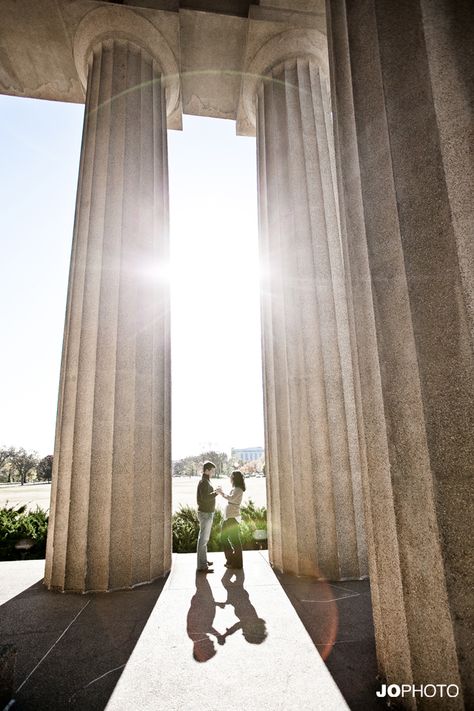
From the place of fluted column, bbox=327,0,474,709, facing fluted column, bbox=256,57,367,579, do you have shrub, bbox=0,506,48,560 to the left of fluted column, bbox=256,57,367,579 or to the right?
left

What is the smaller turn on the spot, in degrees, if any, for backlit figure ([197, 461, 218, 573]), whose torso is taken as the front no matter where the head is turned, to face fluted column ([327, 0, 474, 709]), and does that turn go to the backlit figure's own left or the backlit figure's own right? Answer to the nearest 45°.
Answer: approximately 90° to the backlit figure's own right

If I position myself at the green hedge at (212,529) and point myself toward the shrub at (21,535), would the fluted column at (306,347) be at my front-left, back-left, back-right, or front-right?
back-left

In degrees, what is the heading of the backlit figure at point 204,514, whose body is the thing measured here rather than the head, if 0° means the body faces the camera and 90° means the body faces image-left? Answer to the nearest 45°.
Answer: approximately 270°

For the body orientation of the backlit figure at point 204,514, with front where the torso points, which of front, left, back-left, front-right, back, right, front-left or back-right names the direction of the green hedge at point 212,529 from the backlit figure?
left

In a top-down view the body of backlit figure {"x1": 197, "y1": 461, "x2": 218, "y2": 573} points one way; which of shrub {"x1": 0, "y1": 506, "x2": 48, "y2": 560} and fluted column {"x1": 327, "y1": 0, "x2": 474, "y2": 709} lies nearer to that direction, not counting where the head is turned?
the fluted column

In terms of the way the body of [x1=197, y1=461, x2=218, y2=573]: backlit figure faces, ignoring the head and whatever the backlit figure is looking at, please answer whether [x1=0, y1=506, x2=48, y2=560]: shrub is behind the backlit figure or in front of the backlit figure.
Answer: behind
